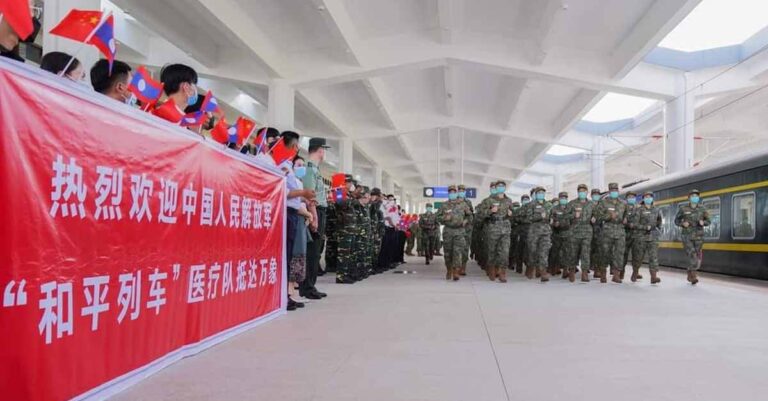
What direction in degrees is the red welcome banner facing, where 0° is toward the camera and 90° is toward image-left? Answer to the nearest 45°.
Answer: approximately 315°

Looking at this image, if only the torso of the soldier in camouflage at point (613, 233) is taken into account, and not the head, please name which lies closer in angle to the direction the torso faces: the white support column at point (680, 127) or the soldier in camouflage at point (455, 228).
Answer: the soldier in camouflage

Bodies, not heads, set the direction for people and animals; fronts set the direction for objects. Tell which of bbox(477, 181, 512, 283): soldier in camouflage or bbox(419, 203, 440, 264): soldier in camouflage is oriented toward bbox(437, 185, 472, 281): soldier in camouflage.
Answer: bbox(419, 203, 440, 264): soldier in camouflage

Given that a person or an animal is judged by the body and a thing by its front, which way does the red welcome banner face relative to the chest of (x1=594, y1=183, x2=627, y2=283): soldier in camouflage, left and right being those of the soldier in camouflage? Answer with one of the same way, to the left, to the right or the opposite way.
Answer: to the left

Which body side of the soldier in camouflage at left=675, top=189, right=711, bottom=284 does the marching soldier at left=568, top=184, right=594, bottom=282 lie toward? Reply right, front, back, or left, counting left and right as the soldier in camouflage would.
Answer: right

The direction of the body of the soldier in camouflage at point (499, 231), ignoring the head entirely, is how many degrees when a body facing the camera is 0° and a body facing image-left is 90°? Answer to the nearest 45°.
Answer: approximately 0°
